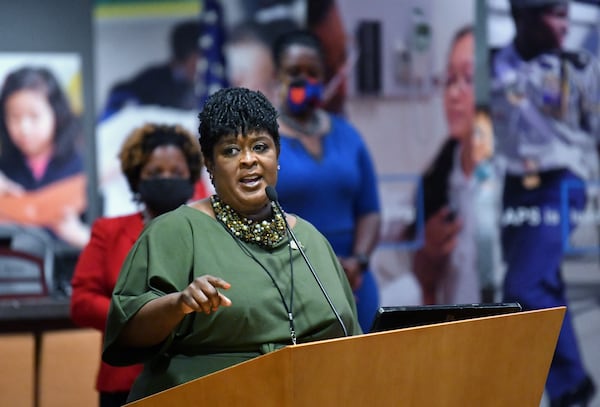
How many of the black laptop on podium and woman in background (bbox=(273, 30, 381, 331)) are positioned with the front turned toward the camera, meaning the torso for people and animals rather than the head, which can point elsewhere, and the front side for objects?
1

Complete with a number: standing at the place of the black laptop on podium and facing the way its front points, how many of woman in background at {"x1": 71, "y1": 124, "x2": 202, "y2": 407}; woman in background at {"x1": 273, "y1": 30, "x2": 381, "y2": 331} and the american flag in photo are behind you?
0

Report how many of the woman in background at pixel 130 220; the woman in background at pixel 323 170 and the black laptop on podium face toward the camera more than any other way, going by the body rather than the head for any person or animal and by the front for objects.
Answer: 2

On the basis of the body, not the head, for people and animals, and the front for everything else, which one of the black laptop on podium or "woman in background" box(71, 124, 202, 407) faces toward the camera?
the woman in background

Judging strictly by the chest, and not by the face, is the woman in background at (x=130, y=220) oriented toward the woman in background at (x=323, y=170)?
no

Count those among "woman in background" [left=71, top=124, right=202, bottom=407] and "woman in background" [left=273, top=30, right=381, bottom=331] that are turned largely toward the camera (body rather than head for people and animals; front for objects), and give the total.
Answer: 2

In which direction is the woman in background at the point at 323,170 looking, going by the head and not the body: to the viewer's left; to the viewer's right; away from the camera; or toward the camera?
toward the camera

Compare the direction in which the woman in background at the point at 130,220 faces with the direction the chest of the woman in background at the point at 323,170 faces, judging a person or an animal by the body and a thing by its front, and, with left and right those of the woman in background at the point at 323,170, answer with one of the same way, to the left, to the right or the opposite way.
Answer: the same way

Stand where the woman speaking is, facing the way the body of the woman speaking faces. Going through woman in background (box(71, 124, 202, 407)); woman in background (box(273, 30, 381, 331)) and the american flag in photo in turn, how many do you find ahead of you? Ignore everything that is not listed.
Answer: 0

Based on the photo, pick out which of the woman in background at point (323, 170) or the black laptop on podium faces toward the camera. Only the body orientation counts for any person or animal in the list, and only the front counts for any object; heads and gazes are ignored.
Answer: the woman in background

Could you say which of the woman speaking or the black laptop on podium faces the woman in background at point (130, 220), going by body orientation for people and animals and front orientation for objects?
the black laptop on podium

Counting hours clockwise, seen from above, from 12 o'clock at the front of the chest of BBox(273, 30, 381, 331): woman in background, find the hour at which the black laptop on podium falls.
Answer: The black laptop on podium is roughly at 12 o'clock from the woman in background.

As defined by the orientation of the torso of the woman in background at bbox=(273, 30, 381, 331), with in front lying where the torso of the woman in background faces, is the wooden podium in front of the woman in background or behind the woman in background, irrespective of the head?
in front

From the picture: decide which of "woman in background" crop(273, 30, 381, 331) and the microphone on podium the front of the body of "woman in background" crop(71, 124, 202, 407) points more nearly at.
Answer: the microphone on podium

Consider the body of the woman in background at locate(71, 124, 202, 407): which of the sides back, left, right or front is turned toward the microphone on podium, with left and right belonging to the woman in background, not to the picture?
front

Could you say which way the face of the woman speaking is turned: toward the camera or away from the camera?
toward the camera

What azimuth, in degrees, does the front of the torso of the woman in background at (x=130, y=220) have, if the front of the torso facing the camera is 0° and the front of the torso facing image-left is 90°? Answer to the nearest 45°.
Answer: approximately 0°

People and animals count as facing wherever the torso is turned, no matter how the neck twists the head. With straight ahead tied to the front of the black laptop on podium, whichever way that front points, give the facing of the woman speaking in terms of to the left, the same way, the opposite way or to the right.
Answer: the opposite way

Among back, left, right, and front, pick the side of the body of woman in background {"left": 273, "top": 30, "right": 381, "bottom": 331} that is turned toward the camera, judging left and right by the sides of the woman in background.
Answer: front
